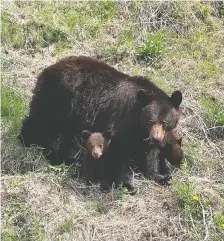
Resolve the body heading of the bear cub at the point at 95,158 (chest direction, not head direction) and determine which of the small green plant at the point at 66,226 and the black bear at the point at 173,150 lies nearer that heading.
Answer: the small green plant

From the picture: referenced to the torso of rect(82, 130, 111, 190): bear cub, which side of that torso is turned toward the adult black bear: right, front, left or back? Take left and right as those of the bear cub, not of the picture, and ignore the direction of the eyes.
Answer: back

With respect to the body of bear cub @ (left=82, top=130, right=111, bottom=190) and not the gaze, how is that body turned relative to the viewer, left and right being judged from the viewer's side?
facing the viewer

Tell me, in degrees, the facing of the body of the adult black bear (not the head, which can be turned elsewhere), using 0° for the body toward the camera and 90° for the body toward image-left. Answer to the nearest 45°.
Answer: approximately 315°

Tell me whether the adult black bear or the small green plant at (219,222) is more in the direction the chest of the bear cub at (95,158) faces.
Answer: the small green plant

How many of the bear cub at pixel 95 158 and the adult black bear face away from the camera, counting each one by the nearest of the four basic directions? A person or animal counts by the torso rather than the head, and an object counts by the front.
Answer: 0

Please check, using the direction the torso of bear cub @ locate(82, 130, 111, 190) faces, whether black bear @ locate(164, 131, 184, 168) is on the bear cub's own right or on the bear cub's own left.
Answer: on the bear cub's own left

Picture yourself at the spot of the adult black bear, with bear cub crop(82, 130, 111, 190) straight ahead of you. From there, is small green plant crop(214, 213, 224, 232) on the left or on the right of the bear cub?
left

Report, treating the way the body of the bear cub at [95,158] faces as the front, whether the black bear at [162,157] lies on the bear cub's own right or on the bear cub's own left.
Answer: on the bear cub's own left

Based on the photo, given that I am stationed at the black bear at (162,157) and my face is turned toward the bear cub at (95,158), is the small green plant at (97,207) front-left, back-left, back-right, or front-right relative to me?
front-left

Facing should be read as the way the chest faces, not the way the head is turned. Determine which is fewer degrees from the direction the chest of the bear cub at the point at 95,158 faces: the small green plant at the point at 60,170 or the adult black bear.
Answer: the small green plant
